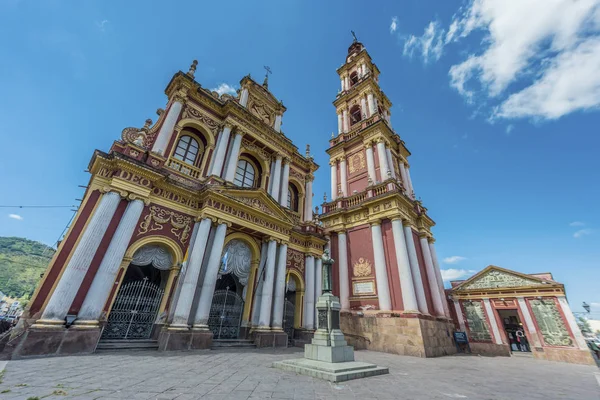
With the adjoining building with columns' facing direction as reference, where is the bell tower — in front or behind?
in front

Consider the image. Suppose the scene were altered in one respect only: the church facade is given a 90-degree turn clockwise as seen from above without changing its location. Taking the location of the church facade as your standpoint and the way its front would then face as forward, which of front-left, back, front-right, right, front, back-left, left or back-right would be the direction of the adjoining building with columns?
back-left

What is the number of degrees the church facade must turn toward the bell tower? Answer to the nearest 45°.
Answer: approximately 45° to its left
